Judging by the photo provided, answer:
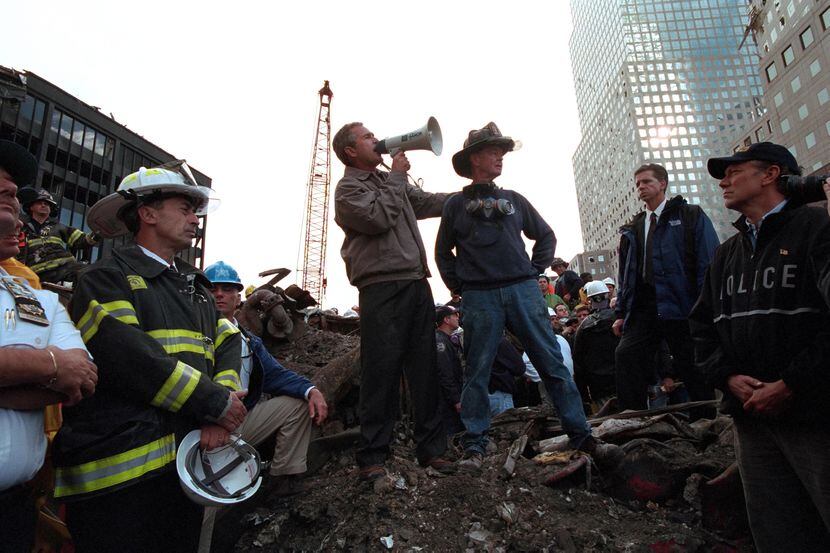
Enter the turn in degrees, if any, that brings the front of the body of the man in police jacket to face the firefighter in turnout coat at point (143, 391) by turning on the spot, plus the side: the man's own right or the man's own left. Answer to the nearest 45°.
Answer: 0° — they already face them

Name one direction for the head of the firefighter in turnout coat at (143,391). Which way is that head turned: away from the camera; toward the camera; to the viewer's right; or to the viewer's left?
to the viewer's right

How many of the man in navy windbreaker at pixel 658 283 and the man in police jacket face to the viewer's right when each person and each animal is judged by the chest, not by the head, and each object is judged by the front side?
0

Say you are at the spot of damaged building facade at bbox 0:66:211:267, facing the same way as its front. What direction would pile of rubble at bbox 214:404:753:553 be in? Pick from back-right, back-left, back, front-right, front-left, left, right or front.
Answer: front-right

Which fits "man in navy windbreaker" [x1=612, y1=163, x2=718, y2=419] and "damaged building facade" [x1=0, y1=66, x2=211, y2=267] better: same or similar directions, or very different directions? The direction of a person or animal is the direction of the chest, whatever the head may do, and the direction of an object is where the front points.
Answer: very different directions

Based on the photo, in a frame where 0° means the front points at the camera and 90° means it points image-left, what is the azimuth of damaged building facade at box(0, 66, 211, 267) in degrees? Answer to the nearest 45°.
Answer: approximately 315°

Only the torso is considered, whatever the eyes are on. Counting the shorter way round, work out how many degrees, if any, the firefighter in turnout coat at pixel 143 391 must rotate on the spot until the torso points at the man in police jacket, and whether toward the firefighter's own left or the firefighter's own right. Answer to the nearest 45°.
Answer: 0° — they already face them

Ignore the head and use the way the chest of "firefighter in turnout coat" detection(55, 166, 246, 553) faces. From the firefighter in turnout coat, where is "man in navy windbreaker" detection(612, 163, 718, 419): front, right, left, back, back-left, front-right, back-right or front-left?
front-left

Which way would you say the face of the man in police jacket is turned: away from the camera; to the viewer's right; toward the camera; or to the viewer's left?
to the viewer's left

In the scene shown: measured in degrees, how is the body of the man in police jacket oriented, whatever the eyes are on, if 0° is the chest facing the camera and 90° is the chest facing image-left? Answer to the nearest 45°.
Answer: approximately 45°
